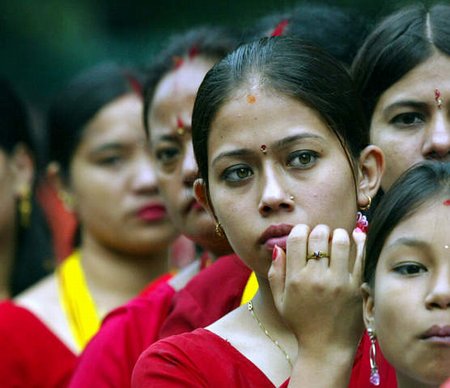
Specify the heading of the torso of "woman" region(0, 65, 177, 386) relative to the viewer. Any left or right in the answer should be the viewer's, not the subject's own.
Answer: facing the viewer and to the right of the viewer

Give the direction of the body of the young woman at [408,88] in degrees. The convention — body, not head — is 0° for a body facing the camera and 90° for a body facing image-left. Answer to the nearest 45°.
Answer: approximately 0°

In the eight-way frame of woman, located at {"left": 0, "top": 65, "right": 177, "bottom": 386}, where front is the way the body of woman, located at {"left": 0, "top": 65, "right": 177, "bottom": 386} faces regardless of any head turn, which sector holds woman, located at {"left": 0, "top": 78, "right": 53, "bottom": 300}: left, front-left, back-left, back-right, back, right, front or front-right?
back

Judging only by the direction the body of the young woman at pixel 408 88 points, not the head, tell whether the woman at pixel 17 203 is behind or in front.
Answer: behind

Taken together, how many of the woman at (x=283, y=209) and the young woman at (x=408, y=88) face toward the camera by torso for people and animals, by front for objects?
2

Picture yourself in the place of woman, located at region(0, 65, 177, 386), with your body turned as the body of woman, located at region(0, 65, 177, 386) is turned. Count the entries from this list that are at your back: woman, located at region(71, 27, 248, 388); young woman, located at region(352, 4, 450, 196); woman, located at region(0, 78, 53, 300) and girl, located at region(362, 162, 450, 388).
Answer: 1

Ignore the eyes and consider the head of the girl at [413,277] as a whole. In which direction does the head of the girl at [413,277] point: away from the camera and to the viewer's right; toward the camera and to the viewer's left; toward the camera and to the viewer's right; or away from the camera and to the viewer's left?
toward the camera and to the viewer's right

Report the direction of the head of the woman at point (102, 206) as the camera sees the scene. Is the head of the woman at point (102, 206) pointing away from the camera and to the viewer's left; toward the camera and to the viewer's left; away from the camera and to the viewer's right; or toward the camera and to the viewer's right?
toward the camera and to the viewer's right

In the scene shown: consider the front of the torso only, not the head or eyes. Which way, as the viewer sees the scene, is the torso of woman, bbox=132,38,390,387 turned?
toward the camera
